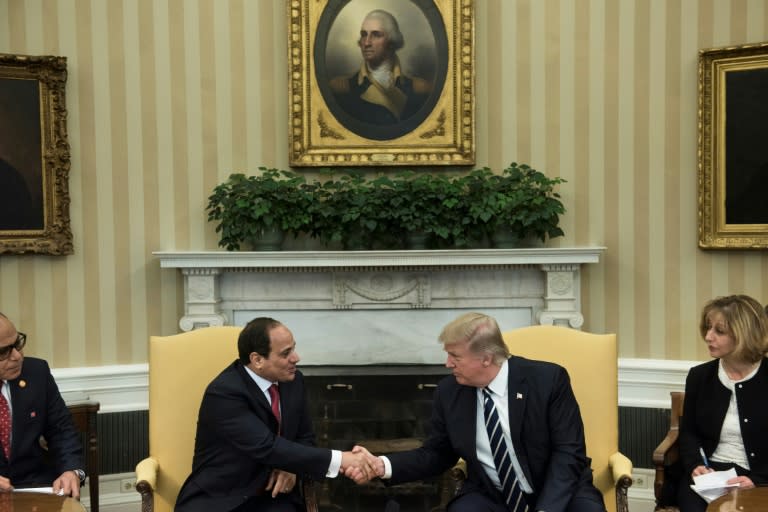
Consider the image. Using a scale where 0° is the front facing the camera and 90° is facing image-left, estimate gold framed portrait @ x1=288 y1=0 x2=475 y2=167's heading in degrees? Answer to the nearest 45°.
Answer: approximately 0°

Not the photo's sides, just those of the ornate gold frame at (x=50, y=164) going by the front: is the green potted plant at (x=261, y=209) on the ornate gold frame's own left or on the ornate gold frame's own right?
on the ornate gold frame's own left

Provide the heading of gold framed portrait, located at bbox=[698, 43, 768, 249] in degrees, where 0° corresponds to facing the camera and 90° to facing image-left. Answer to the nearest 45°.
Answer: approximately 0°

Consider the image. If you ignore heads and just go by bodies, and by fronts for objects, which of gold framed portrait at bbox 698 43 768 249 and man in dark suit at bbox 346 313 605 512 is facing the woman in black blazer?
the gold framed portrait

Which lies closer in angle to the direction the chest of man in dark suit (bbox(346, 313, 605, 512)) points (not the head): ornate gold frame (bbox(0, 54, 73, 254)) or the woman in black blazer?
the ornate gold frame

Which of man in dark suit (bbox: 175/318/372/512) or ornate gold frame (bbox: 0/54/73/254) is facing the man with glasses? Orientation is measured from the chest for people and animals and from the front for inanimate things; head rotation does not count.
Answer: the ornate gold frame

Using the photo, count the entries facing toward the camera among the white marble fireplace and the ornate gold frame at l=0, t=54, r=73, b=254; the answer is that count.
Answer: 2

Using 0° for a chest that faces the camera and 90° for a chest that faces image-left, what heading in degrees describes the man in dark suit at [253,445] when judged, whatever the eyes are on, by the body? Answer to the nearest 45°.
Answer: approximately 315°

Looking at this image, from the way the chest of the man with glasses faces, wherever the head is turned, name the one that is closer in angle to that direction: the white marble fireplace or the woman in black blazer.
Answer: the woman in black blazer

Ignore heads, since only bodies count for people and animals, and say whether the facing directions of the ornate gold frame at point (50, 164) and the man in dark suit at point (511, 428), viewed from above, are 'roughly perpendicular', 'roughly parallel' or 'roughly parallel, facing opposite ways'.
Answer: roughly perpendicular

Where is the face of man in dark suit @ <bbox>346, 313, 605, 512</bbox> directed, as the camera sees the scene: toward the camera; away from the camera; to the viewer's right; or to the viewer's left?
to the viewer's left

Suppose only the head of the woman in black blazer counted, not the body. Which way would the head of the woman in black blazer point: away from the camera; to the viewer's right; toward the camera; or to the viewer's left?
to the viewer's left

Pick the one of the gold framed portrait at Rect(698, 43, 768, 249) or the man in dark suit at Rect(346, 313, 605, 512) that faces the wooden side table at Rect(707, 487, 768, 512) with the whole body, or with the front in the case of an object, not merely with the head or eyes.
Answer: the gold framed portrait

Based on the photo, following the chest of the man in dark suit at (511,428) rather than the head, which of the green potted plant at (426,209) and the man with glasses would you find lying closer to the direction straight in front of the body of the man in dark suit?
the man with glasses

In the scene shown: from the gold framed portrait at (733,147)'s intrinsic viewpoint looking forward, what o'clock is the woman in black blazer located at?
The woman in black blazer is roughly at 12 o'clock from the gold framed portrait.
